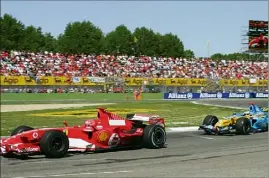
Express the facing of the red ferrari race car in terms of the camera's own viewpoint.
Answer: facing the viewer and to the left of the viewer

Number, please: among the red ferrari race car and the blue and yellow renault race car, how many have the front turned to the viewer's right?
0

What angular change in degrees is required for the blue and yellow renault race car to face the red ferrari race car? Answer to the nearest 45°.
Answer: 0° — it already faces it

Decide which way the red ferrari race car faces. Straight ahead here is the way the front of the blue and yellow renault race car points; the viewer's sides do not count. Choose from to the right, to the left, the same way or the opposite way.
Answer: the same way

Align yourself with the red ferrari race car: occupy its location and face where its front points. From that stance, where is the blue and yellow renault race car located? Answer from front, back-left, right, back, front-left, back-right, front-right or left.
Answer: back
